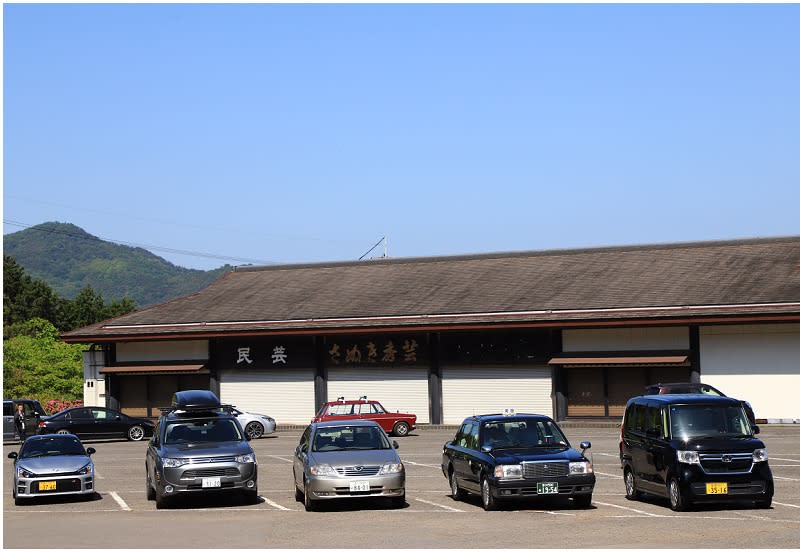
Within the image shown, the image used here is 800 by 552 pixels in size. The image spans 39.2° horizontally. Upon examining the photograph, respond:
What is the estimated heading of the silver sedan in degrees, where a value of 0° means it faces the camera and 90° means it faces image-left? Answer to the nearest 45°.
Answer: approximately 0°

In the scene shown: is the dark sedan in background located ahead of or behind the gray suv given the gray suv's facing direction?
behind

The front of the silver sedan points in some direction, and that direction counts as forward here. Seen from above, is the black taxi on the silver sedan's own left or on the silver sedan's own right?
on the silver sedan's own left

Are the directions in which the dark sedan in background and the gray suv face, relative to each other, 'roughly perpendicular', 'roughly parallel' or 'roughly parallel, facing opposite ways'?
roughly perpendicular

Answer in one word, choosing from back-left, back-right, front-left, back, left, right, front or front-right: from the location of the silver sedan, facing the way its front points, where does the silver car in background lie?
back
